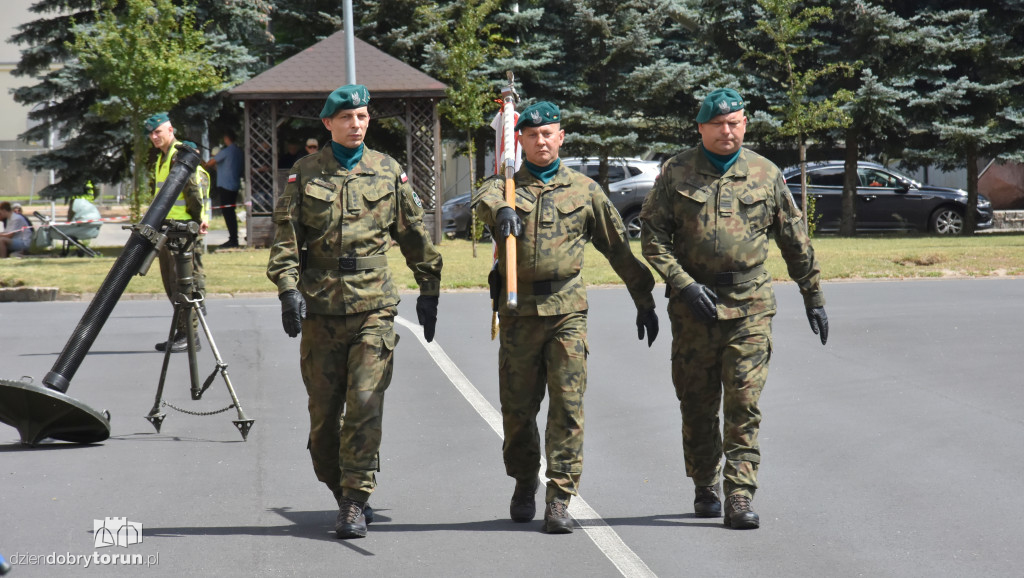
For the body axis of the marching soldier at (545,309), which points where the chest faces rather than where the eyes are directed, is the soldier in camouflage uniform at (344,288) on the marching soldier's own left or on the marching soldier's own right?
on the marching soldier's own right

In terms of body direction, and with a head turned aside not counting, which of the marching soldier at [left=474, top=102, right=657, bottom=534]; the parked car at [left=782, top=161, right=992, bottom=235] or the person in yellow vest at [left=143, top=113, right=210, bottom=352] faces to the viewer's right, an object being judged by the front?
the parked car

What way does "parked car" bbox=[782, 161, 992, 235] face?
to the viewer's right

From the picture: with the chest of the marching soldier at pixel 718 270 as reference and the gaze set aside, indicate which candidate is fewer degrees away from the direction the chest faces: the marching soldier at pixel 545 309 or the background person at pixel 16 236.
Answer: the marching soldier

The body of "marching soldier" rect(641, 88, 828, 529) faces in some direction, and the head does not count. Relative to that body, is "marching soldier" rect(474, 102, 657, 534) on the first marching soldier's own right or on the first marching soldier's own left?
on the first marching soldier's own right

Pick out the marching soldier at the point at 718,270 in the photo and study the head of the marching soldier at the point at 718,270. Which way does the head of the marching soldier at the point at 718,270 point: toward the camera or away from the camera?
toward the camera

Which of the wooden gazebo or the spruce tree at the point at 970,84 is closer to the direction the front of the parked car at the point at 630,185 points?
the wooden gazebo

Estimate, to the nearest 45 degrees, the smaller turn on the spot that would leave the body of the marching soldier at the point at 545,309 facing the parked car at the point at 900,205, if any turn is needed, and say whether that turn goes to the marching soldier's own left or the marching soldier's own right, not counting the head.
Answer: approximately 180°

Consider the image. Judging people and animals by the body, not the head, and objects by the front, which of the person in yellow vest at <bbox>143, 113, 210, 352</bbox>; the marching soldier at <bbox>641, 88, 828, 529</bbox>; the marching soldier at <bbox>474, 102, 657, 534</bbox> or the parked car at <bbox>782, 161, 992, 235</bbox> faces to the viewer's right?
the parked car

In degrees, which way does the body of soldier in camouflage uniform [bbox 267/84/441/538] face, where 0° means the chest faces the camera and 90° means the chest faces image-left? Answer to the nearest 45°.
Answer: approximately 0°

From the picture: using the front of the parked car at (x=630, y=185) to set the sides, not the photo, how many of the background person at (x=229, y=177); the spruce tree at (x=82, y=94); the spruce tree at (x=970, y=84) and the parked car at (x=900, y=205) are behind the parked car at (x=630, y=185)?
2

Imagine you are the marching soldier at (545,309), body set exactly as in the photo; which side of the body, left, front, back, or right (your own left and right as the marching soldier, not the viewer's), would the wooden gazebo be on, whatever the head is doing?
back

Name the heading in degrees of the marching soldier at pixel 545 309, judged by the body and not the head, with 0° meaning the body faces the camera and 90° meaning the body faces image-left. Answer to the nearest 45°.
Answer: approximately 0°

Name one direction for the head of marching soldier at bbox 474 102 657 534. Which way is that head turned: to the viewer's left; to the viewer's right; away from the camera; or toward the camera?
toward the camera

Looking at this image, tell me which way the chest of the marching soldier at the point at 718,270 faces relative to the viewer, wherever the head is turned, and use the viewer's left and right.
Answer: facing the viewer

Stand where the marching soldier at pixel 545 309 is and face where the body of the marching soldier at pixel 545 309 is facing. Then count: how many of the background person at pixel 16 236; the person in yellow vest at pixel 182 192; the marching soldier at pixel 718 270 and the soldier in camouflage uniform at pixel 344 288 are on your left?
1

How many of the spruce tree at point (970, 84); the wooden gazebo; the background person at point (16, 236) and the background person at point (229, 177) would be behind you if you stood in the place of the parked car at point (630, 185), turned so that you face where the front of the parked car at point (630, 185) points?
1
